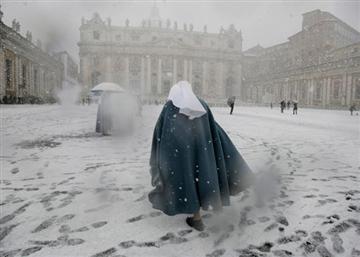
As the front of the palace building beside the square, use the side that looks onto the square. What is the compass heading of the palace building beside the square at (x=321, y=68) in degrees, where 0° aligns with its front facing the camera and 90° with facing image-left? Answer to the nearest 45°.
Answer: approximately 45°

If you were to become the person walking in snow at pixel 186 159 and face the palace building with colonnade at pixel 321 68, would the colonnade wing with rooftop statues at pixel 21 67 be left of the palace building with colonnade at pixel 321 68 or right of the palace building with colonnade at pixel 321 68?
left

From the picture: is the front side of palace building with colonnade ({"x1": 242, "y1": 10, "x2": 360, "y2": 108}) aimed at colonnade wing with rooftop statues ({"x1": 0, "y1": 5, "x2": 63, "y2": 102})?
yes

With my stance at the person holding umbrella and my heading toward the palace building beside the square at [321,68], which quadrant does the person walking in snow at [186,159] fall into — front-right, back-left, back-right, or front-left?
back-right

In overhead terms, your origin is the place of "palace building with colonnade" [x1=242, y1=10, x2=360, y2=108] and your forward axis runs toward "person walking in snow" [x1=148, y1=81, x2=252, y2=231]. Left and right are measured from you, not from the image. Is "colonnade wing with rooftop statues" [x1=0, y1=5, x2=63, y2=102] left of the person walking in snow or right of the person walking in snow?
right

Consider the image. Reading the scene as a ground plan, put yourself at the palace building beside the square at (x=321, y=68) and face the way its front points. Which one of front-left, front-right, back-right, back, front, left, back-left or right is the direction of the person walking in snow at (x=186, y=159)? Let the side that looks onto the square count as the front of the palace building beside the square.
front-left
